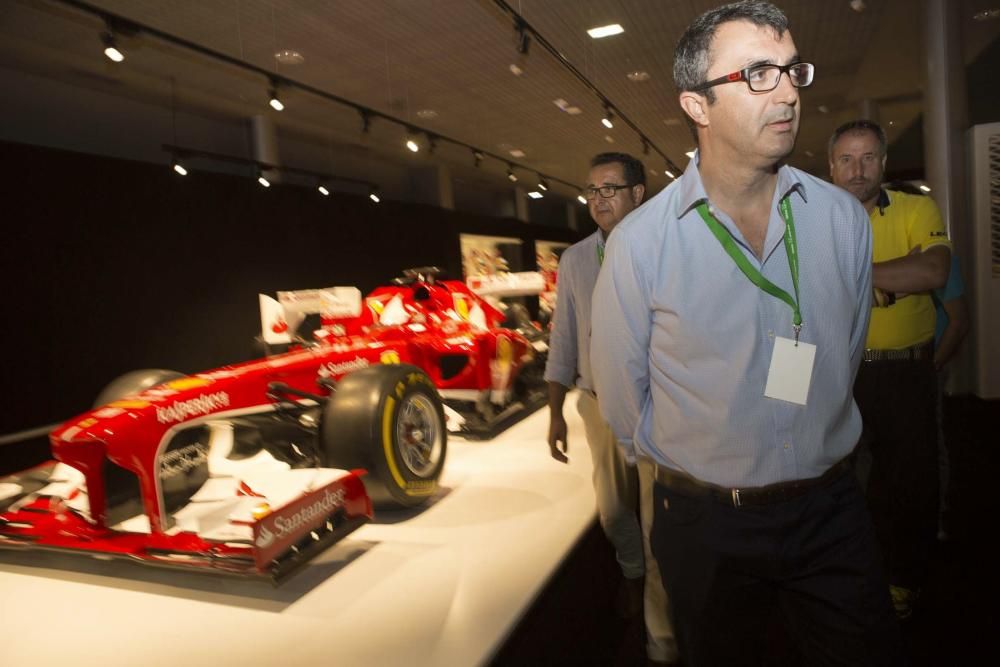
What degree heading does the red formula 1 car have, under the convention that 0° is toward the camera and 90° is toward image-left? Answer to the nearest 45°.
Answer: approximately 45°

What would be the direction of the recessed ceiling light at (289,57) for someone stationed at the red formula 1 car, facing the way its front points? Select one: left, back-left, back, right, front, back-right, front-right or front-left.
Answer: back-right

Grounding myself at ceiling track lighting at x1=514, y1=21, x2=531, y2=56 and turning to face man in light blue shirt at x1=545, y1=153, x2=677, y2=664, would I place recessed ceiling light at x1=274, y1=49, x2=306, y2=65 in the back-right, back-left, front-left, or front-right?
back-right

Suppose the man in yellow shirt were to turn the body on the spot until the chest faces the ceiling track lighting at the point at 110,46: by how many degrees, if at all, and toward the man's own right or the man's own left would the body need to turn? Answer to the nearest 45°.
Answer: approximately 90° to the man's own right

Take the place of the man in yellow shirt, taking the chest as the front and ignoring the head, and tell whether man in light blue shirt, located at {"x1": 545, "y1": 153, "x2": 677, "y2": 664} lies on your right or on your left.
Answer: on your right

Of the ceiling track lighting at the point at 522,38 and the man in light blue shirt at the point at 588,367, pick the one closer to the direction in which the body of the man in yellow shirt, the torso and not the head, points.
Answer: the man in light blue shirt

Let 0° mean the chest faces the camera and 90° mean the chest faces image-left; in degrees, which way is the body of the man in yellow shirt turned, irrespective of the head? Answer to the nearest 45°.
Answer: approximately 0°

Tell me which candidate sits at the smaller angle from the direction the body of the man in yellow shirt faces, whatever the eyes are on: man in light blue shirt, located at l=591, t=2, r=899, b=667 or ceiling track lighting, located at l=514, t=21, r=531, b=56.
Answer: the man in light blue shirt

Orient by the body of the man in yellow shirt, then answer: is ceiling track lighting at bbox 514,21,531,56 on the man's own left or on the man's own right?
on the man's own right

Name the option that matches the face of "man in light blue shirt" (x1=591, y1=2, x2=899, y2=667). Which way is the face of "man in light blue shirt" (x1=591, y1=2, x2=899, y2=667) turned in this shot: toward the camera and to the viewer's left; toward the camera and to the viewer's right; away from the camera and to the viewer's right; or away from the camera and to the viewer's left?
toward the camera and to the viewer's right

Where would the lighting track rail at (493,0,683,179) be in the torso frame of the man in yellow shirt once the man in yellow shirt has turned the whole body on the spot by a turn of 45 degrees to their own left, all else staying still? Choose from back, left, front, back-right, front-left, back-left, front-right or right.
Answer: back

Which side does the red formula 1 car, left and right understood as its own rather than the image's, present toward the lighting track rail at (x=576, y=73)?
back
